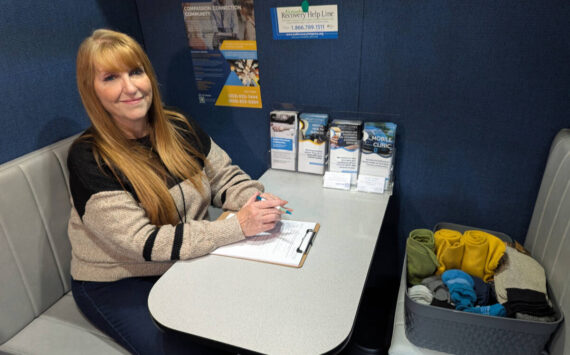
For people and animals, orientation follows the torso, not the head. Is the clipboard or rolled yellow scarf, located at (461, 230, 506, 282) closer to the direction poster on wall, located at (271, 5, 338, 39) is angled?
the clipboard

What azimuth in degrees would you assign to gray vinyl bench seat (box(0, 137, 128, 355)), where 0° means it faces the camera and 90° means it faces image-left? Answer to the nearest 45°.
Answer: approximately 315°

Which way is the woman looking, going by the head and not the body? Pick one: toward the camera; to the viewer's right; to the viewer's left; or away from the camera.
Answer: toward the camera

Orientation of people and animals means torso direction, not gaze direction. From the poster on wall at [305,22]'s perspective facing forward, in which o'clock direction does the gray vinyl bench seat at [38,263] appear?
The gray vinyl bench seat is roughly at 2 o'clock from the poster on wall.

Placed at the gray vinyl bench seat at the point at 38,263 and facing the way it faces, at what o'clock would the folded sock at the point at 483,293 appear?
The folded sock is roughly at 12 o'clock from the gray vinyl bench seat.

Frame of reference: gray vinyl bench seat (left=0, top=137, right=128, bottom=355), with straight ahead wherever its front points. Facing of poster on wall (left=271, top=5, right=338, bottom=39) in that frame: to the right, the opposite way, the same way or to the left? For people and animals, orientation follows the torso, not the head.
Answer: to the right

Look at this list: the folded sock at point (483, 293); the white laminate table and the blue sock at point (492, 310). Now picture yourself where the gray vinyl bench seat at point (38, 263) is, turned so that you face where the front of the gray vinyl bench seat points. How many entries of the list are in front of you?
3

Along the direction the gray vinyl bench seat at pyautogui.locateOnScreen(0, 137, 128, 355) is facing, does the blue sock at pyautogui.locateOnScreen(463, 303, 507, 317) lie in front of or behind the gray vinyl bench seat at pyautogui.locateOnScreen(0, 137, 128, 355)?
in front

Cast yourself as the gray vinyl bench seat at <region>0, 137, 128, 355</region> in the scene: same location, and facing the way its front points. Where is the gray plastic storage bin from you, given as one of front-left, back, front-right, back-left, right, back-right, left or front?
front

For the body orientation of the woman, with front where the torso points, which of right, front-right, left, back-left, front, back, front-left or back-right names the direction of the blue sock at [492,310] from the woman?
front

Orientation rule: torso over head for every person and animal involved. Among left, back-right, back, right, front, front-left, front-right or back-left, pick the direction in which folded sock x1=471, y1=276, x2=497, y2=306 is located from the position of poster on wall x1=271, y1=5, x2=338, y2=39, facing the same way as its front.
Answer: front-left

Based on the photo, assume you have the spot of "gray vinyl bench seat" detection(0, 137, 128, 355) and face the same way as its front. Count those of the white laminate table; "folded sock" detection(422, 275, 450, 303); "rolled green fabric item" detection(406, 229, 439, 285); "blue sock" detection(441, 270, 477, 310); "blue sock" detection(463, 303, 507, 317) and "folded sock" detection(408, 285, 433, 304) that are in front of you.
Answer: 6

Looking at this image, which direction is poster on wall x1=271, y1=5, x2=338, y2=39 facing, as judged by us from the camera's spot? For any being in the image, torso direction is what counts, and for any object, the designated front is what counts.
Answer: facing the viewer

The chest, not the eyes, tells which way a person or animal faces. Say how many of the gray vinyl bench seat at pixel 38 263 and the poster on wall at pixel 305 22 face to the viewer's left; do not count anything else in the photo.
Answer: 0

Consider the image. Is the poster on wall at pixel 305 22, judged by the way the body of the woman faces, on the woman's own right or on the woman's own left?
on the woman's own left

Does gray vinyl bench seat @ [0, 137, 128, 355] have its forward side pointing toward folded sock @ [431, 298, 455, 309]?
yes
